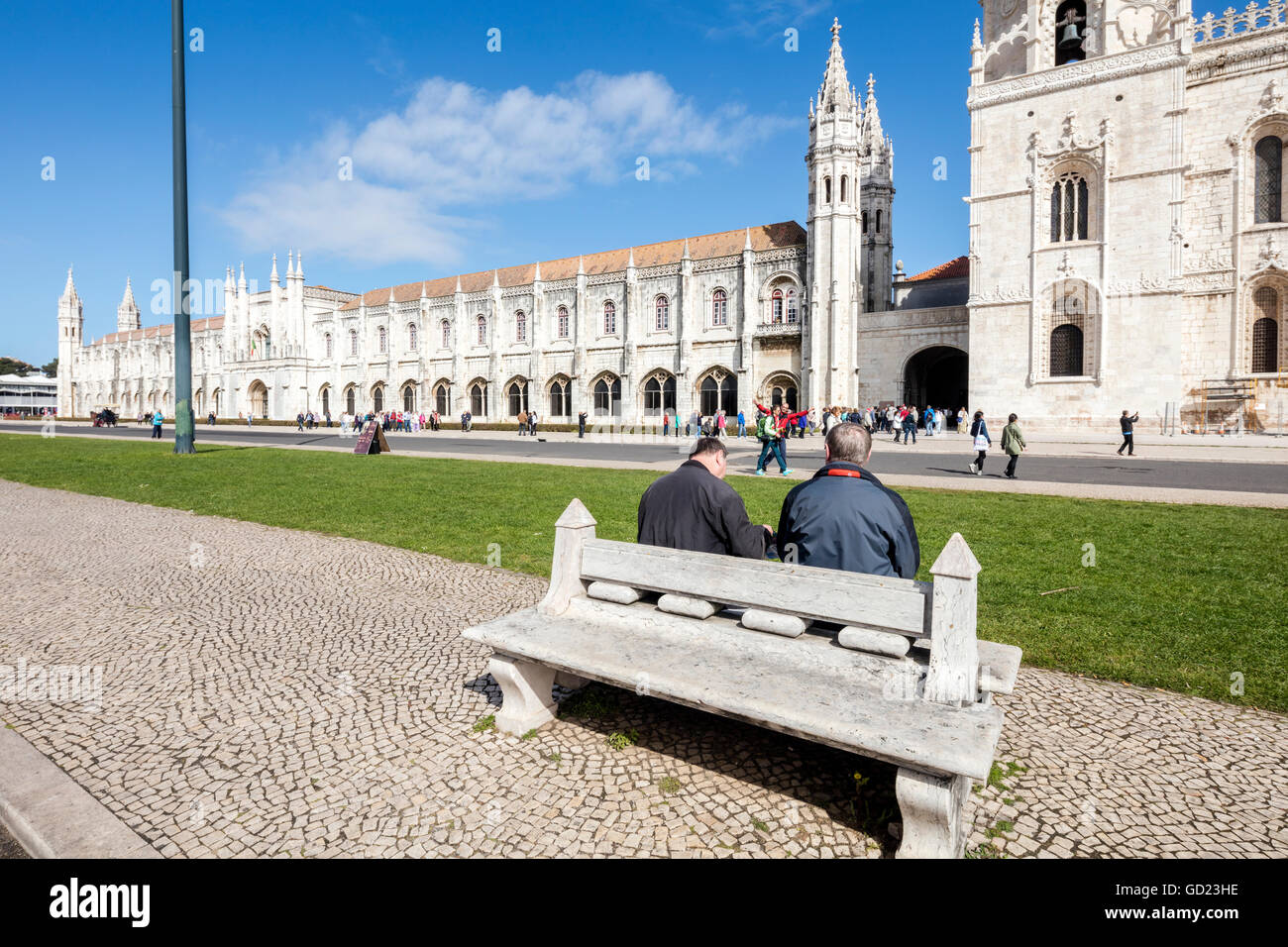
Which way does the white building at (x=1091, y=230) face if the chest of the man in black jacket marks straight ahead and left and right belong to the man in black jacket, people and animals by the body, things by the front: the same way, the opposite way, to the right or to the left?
the opposite way

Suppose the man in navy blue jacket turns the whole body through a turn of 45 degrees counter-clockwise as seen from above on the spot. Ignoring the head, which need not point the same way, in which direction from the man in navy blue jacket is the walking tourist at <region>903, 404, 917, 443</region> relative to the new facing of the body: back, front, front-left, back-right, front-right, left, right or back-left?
front-right

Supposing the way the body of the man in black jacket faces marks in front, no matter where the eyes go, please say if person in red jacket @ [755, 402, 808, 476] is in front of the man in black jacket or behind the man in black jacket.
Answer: in front

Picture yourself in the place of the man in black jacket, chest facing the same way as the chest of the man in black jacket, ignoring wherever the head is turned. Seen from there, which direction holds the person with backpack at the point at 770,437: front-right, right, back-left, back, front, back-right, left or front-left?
front-left

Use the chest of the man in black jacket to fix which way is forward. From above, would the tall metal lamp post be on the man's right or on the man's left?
on the man's left

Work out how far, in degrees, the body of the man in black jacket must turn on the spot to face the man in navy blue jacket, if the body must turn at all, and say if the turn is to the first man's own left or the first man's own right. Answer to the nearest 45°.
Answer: approximately 90° to the first man's own right

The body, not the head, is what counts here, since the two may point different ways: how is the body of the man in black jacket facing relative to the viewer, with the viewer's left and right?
facing away from the viewer and to the right of the viewer

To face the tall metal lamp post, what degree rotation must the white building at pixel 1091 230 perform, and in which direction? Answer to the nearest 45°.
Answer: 0° — it already faces it

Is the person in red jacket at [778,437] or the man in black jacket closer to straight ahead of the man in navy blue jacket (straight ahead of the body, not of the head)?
the person in red jacket

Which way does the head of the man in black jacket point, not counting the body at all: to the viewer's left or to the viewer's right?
to the viewer's right

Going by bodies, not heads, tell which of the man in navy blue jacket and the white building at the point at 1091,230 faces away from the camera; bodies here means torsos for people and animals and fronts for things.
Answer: the man in navy blue jacket

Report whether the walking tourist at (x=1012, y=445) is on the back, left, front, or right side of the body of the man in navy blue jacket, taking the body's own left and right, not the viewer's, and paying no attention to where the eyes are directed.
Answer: front

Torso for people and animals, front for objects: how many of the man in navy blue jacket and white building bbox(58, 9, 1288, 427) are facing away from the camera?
1

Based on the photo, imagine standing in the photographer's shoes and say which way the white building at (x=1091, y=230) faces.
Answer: facing the viewer and to the left of the viewer

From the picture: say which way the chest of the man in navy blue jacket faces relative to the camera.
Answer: away from the camera

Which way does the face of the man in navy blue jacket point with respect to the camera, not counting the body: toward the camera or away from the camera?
away from the camera
